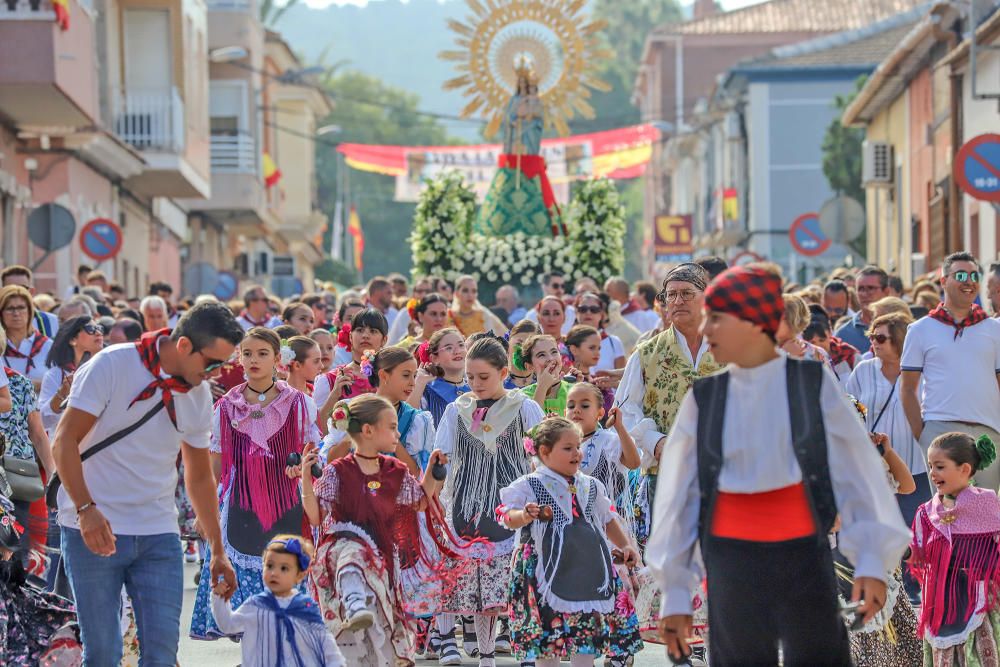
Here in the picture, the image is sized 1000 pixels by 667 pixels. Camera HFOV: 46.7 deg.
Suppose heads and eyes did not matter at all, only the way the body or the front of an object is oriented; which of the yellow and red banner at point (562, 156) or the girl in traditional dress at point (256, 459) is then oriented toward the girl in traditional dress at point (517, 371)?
the yellow and red banner

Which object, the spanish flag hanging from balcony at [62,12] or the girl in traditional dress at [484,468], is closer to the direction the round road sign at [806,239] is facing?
the girl in traditional dress

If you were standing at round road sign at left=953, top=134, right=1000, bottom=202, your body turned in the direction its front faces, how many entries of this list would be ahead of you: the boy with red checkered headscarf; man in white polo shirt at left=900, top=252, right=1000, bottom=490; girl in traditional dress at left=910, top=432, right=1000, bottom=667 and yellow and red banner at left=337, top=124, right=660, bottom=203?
3

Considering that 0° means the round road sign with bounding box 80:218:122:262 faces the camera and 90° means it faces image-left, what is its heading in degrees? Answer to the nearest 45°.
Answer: approximately 0°

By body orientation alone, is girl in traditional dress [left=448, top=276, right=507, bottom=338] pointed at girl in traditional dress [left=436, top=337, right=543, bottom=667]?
yes

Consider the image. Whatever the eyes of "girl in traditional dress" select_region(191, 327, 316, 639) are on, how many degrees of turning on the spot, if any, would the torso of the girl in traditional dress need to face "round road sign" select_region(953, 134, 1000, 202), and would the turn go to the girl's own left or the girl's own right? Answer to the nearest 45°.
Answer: approximately 135° to the girl's own left

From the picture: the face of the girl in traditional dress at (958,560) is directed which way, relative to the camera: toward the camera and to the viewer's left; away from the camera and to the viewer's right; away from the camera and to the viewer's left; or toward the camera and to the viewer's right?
toward the camera and to the viewer's left

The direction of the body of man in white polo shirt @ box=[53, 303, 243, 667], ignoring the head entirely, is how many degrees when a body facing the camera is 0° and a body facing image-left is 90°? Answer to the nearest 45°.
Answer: approximately 315°

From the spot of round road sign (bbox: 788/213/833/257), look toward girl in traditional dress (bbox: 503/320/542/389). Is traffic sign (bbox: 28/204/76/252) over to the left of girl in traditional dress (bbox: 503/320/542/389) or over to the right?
right

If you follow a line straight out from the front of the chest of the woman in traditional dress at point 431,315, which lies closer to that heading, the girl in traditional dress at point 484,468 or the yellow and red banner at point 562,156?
the girl in traditional dress

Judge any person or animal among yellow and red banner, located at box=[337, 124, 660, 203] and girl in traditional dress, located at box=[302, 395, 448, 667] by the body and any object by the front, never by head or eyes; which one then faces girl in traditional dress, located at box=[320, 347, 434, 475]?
the yellow and red banner

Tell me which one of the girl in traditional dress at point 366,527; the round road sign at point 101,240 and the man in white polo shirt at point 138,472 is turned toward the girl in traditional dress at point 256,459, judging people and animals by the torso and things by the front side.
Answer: the round road sign

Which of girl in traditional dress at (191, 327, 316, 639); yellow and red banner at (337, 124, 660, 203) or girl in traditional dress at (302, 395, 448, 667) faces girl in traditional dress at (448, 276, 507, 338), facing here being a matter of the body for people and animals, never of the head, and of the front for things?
the yellow and red banner
